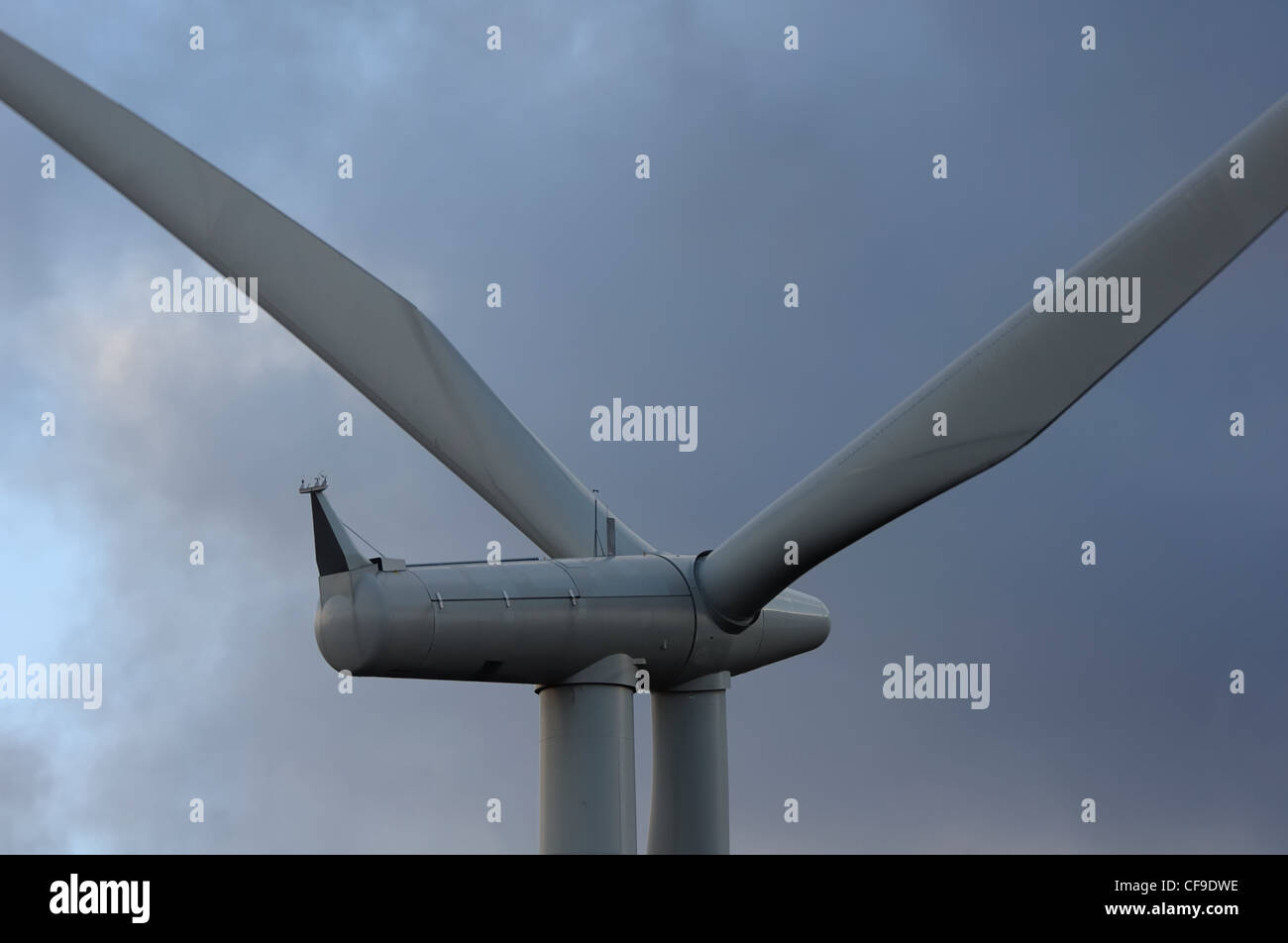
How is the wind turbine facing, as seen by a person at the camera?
facing away from the viewer and to the right of the viewer
